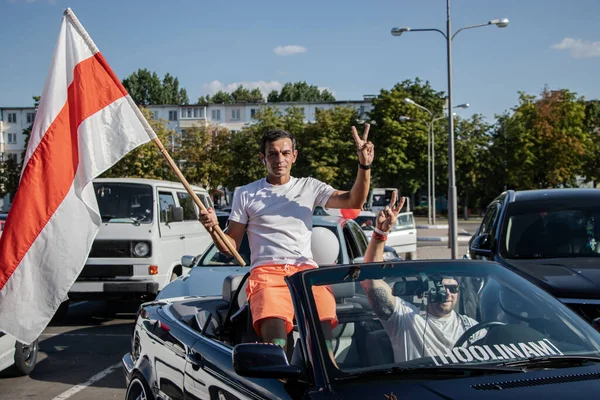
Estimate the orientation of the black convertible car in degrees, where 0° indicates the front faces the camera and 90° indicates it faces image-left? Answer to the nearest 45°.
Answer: approximately 315°

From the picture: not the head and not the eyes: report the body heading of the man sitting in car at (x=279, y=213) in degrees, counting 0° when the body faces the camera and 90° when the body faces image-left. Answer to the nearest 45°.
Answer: approximately 0°

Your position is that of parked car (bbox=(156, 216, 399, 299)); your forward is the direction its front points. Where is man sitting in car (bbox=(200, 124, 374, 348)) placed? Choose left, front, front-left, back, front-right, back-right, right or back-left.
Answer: front-left

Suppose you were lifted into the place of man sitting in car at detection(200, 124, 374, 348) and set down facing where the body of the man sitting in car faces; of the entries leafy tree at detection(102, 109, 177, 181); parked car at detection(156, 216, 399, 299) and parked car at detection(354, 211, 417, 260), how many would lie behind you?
3

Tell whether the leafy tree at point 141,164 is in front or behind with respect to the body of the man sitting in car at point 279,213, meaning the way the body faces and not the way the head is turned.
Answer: behind

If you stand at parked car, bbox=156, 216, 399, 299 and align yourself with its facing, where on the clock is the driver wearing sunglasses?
The driver wearing sunglasses is roughly at 10 o'clock from the parked car.

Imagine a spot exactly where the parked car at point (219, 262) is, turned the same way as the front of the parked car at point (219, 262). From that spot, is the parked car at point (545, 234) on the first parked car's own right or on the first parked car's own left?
on the first parked car's own left

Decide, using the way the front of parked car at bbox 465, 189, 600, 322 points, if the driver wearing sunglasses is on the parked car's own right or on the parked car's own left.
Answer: on the parked car's own right

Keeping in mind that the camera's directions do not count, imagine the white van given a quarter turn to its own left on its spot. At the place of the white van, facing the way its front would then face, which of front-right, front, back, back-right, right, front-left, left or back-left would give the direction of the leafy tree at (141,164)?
back-left

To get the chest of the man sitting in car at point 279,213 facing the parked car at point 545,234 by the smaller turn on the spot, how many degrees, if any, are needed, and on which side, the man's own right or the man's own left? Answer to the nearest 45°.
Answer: approximately 135° to the man's own left

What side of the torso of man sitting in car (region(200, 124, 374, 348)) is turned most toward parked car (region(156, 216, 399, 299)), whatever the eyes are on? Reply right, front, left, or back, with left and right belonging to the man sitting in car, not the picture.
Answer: back

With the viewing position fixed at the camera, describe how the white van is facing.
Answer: facing the viewer and to the left of the viewer

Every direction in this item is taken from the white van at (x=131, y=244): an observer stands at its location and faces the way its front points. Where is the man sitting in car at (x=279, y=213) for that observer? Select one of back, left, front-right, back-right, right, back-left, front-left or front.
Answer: front-left

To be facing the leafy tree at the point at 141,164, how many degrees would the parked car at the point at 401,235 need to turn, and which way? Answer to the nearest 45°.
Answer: approximately 90° to its right

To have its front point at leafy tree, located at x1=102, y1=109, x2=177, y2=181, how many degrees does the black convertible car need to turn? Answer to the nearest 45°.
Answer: approximately 135° to its left

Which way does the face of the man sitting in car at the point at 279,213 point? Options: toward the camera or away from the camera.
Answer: toward the camera

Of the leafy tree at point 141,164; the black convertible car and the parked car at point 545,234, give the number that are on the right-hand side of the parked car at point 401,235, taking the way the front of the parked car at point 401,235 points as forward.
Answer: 1

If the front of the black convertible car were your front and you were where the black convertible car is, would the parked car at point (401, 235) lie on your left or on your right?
on your left
